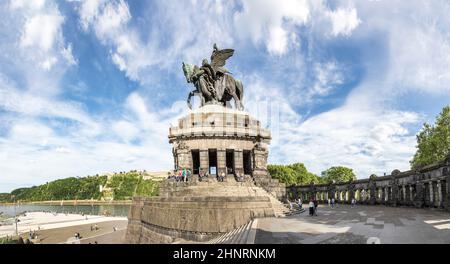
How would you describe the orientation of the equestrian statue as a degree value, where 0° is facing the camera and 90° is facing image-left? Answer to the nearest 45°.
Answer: approximately 90°

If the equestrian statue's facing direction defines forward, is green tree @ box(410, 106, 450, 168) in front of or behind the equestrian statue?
behind
